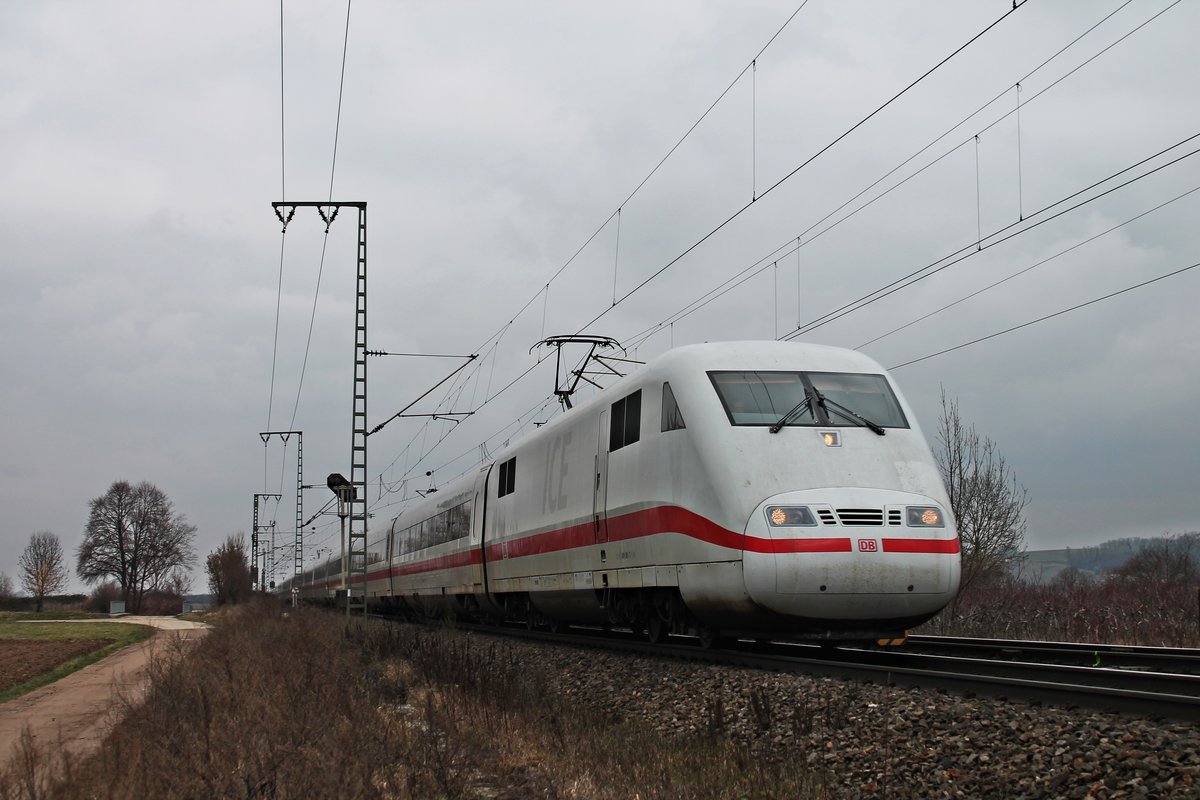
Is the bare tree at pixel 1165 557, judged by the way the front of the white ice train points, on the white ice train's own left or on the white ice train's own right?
on the white ice train's own left

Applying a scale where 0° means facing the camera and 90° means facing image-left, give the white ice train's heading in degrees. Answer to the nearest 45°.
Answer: approximately 315°
